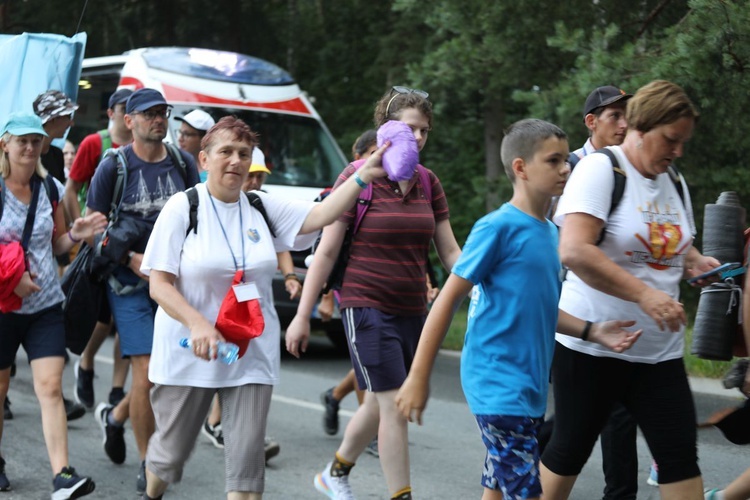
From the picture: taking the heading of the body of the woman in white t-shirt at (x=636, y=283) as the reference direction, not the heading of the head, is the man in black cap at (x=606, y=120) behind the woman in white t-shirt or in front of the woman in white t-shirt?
behind

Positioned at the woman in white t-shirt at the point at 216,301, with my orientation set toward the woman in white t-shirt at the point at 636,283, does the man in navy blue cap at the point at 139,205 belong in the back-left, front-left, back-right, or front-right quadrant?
back-left

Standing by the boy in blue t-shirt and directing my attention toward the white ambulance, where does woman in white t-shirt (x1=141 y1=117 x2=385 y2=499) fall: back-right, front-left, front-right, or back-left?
front-left

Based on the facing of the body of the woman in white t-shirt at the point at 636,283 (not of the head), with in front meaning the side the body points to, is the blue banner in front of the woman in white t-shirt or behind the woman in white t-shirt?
behind

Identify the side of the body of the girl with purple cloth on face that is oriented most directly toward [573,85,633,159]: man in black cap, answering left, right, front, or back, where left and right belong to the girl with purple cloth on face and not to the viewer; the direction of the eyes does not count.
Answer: left

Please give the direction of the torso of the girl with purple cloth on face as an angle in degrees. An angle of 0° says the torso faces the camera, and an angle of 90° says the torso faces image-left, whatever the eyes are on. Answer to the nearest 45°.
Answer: approximately 315°

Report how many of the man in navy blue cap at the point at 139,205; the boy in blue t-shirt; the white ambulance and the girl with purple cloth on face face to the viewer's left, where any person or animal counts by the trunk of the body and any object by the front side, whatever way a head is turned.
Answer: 0

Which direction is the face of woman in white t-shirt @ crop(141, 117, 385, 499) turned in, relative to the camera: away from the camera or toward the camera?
toward the camera

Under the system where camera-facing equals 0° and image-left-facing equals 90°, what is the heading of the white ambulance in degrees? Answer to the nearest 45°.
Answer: approximately 315°

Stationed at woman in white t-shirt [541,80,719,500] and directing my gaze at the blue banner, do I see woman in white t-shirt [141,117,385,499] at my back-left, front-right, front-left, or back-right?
front-left

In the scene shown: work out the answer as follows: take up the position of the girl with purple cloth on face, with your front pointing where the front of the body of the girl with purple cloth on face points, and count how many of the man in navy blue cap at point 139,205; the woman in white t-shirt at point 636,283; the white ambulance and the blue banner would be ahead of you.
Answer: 1
